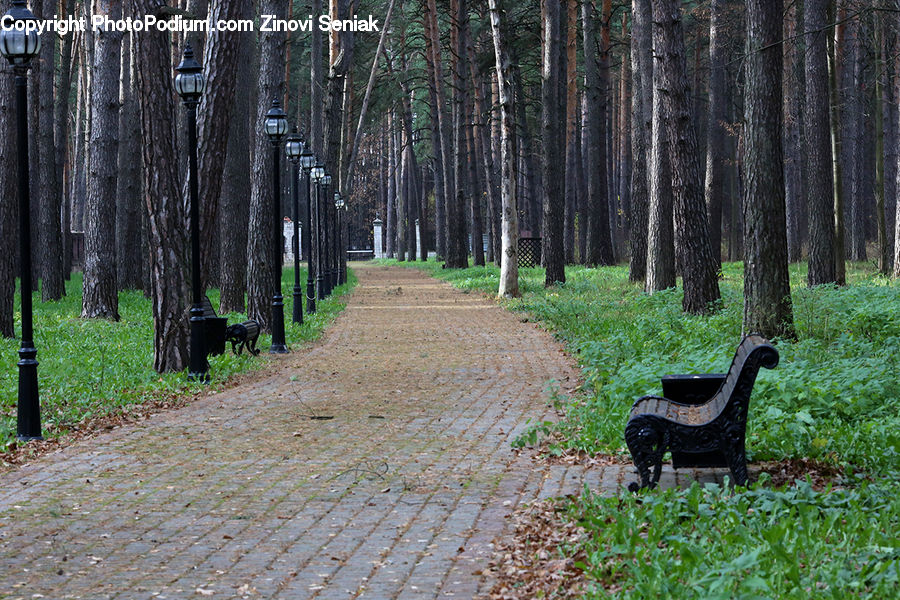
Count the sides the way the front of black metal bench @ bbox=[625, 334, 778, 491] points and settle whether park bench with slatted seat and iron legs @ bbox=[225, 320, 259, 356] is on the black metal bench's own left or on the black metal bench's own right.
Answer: on the black metal bench's own right

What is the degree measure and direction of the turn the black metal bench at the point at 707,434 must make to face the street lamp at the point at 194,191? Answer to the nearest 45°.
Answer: approximately 45° to its right

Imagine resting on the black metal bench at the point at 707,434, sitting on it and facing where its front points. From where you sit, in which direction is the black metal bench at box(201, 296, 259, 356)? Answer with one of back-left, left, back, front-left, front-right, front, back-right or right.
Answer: front-right

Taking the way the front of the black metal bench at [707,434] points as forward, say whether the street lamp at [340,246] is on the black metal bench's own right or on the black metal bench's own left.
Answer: on the black metal bench's own right

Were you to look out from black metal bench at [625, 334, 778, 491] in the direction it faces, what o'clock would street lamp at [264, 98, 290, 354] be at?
The street lamp is roughly at 2 o'clock from the black metal bench.

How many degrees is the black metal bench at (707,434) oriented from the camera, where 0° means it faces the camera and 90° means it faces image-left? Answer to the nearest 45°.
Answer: approximately 90°

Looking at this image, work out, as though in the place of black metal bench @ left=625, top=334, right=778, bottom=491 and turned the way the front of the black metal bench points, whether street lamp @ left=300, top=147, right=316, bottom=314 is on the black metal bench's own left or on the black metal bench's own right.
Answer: on the black metal bench's own right
